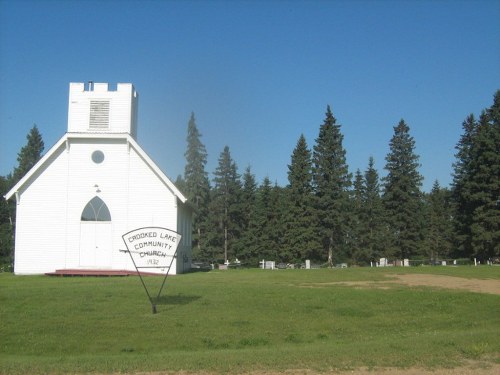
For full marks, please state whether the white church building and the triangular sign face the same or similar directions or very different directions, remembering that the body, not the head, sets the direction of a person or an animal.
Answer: same or similar directions

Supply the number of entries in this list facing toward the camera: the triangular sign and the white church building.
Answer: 2

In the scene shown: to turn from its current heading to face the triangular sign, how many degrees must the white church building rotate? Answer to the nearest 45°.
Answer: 0° — it already faces it

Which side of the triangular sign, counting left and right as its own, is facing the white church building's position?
back

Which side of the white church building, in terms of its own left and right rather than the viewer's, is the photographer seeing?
front

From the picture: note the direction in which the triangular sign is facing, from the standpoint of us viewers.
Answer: facing the viewer
